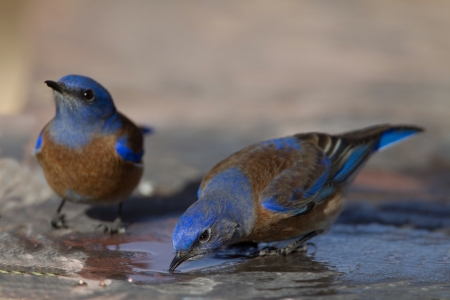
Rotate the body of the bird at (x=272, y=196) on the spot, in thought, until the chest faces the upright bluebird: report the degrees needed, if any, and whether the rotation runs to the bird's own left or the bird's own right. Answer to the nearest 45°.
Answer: approximately 45° to the bird's own right

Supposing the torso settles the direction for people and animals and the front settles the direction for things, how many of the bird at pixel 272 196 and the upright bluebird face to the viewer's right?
0

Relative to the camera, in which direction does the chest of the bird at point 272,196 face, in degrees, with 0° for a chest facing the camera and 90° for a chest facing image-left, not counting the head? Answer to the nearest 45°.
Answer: approximately 45°

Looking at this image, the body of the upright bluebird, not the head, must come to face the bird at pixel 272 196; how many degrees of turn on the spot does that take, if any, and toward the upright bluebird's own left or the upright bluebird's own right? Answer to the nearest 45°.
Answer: approximately 135° to the upright bluebird's own left

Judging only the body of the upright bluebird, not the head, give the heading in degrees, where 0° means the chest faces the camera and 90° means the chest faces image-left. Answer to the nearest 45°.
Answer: approximately 45°
